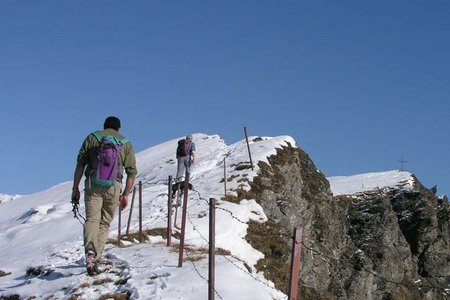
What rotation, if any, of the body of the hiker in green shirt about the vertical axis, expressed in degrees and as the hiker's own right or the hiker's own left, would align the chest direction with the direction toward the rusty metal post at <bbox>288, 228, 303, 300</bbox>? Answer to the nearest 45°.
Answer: approximately 135° to the hiker's own right

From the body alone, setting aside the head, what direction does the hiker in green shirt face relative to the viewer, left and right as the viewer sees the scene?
facing away from the viewer

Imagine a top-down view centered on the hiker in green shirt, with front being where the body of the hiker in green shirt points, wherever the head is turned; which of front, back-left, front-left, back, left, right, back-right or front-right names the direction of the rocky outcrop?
front-right

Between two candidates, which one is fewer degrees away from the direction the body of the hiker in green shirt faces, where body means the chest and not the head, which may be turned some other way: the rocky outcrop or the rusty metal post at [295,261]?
the rocky outcrop
